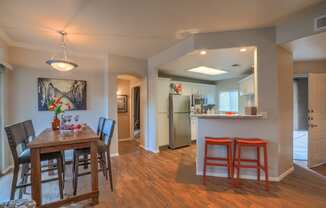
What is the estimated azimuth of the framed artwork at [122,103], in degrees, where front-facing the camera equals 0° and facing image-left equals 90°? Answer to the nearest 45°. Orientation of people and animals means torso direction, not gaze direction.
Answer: approximately 0°

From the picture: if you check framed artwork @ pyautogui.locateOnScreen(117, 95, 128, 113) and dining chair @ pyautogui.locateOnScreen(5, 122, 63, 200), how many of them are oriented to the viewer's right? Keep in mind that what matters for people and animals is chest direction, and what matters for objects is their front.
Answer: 1

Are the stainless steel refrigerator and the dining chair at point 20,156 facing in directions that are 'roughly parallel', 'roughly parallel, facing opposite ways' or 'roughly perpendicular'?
roughly perpendicular

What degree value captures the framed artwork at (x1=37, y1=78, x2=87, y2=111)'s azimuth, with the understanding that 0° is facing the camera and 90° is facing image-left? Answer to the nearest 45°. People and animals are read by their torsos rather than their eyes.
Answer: approximately 315°

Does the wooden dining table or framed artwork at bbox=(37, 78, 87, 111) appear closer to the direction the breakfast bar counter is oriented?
the wooden dining table

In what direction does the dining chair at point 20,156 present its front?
to the viewer's right

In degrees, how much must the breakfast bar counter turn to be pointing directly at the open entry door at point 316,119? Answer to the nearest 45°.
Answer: approximately 135° to its left

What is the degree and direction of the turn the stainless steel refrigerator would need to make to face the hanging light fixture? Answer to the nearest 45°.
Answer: approximately 90° to its right

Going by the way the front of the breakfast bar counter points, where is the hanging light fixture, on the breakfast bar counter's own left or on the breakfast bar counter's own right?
on the breakfast bar counter's own right

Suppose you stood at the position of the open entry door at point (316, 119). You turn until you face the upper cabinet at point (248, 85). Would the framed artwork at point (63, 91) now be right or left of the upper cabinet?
left
